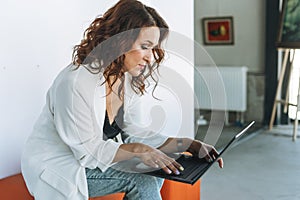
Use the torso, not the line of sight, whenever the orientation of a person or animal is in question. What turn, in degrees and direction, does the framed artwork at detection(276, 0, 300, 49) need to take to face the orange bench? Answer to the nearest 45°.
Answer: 0° — it already faces it

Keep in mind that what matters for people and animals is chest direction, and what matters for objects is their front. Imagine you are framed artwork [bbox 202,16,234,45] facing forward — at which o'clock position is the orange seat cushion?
The orange seat cushion is roughly at 12 o'clock from the framed artwork.

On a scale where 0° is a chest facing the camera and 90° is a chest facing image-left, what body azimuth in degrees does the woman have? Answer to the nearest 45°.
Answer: approximately 315°

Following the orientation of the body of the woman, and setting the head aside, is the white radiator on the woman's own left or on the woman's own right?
on the woman's own left

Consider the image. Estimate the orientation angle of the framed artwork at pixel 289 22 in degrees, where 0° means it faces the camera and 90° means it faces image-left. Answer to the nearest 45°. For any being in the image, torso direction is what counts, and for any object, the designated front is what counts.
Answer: approximately 0°

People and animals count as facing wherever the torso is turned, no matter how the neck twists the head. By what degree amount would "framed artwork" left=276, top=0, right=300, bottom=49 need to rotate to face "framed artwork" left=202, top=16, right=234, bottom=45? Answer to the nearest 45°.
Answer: approximately 90° to its right

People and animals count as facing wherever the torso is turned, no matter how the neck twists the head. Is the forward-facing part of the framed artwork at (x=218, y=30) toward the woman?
yes
